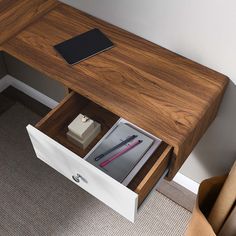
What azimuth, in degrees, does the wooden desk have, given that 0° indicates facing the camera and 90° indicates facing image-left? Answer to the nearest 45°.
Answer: approximately 45°
